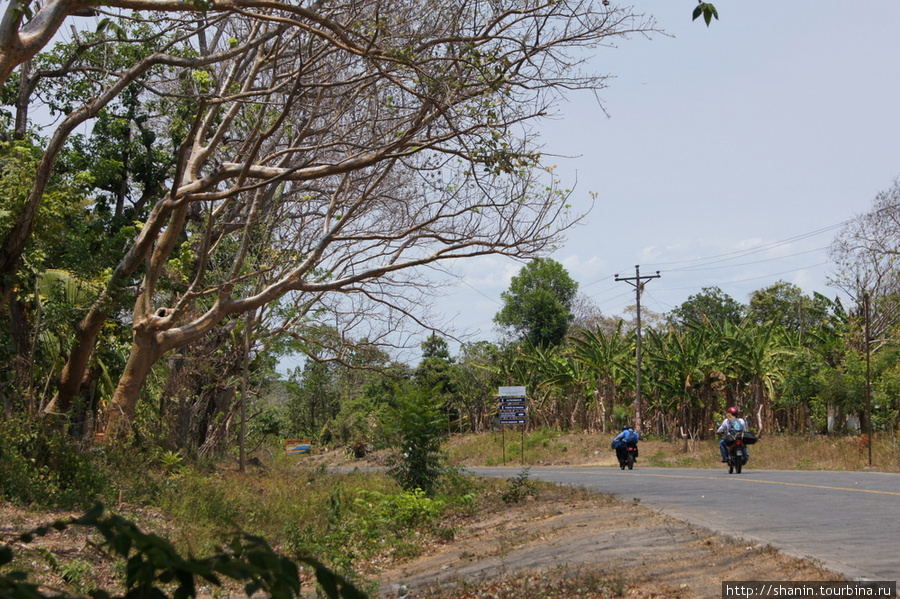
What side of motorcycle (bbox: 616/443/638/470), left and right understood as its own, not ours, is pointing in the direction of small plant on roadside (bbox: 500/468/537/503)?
back

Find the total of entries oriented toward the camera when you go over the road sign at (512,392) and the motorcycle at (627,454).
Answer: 1

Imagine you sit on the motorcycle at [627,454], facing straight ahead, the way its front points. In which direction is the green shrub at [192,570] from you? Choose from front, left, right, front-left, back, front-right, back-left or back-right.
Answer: back

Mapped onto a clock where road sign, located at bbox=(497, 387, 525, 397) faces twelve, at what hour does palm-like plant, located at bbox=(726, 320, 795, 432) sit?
The palm-like plant is roughly at 8 o'clock from the road sign.

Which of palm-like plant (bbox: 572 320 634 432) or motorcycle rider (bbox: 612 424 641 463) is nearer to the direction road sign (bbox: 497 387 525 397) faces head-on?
the motorcycle rider

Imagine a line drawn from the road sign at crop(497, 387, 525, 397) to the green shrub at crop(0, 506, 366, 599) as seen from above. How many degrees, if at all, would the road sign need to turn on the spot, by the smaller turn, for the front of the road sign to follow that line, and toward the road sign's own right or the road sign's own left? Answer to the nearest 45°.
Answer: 0° — it already faces it

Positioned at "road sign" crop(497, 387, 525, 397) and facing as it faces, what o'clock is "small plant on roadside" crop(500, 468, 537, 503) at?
The small plant on roadside is roughly at 12 o'clock from the road sign.

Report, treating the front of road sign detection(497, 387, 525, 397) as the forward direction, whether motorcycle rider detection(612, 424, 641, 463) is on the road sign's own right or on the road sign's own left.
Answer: on the road sign's own left

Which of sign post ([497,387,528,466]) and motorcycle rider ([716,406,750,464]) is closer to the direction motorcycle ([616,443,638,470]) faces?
the sign post

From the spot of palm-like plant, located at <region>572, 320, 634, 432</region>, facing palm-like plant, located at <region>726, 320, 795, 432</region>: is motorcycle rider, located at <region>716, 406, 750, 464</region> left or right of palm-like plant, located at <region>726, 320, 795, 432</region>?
right

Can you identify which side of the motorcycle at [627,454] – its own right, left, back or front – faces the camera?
back

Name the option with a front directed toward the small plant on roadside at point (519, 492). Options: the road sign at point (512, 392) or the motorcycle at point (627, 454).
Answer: the road sign

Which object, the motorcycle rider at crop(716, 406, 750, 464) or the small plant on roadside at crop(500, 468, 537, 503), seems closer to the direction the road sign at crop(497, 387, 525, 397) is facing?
the small plant on roadside

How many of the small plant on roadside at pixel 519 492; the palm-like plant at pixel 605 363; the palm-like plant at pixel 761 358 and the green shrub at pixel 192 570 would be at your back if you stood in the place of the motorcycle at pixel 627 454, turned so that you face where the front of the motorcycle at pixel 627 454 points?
2
